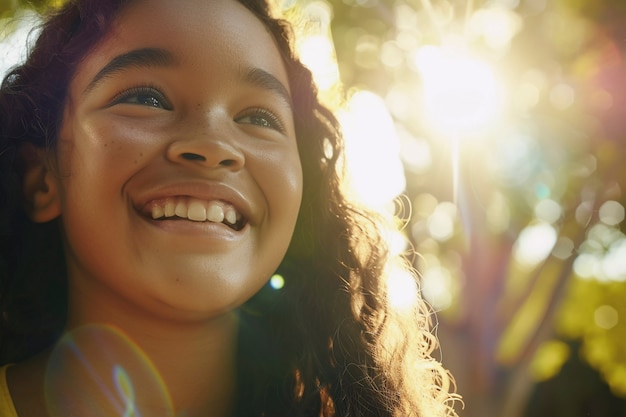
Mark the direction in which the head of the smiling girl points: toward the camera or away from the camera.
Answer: toward the camera

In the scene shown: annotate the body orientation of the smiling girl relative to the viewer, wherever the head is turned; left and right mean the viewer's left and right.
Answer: facing the viewer and to the right of the viewer
